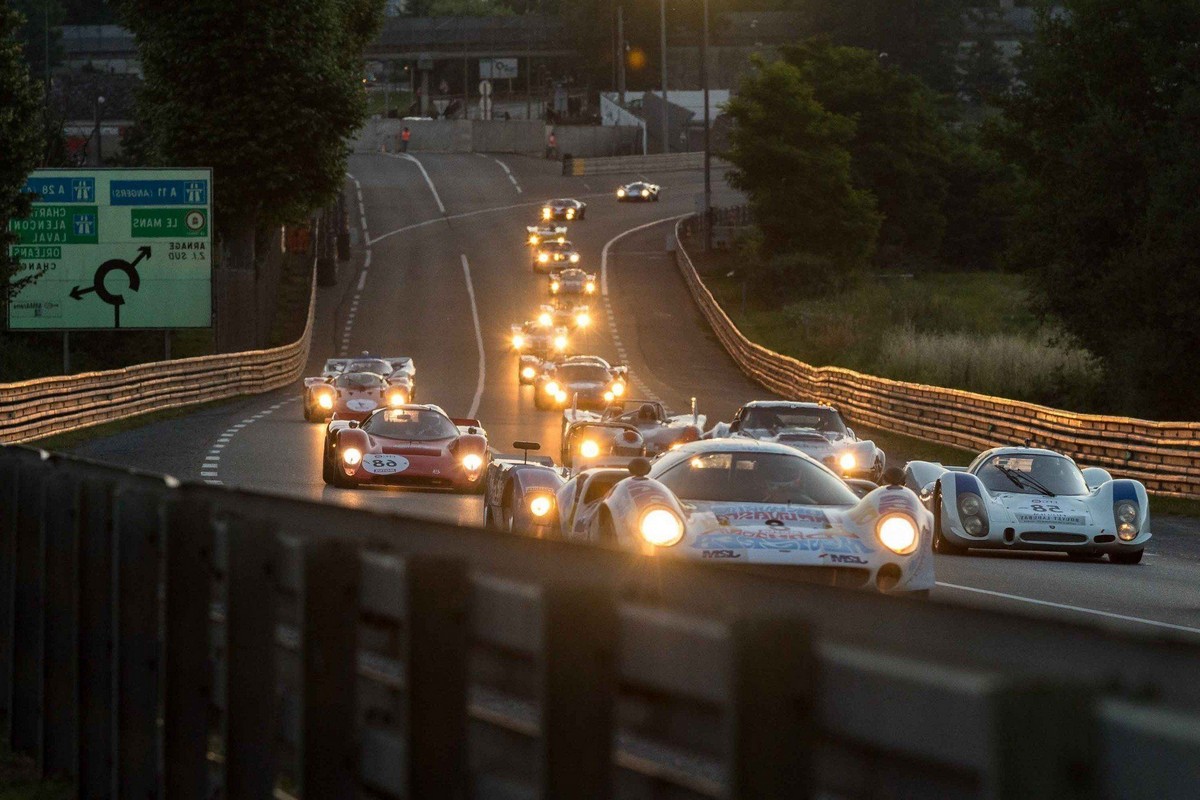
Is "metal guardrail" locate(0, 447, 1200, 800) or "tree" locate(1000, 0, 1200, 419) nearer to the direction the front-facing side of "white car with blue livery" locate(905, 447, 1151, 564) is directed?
the metal guardrail

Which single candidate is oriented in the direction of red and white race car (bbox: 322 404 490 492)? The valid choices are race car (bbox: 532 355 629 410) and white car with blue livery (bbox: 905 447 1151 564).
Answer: the race car

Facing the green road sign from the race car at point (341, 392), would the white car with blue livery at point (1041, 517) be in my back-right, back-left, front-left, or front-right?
back-left

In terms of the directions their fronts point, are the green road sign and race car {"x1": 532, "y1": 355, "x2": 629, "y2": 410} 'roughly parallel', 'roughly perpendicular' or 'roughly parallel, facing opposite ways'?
roughly parallel

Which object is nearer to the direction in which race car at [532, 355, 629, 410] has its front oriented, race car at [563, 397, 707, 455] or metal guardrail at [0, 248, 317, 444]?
the race car

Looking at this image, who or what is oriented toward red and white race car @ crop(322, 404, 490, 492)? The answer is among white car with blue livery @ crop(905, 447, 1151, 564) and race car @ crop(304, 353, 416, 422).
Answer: the race car

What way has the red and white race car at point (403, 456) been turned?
toward the camera

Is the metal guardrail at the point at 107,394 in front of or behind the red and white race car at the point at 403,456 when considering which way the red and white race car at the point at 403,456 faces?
behind

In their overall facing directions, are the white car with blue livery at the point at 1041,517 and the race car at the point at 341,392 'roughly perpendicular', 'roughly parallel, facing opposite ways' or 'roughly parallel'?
roughly parallel

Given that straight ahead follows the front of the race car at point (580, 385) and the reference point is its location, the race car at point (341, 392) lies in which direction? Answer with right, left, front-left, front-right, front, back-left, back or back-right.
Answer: front-right

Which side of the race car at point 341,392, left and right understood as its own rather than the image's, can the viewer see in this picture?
front

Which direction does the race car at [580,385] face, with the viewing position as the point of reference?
facing the viewer
